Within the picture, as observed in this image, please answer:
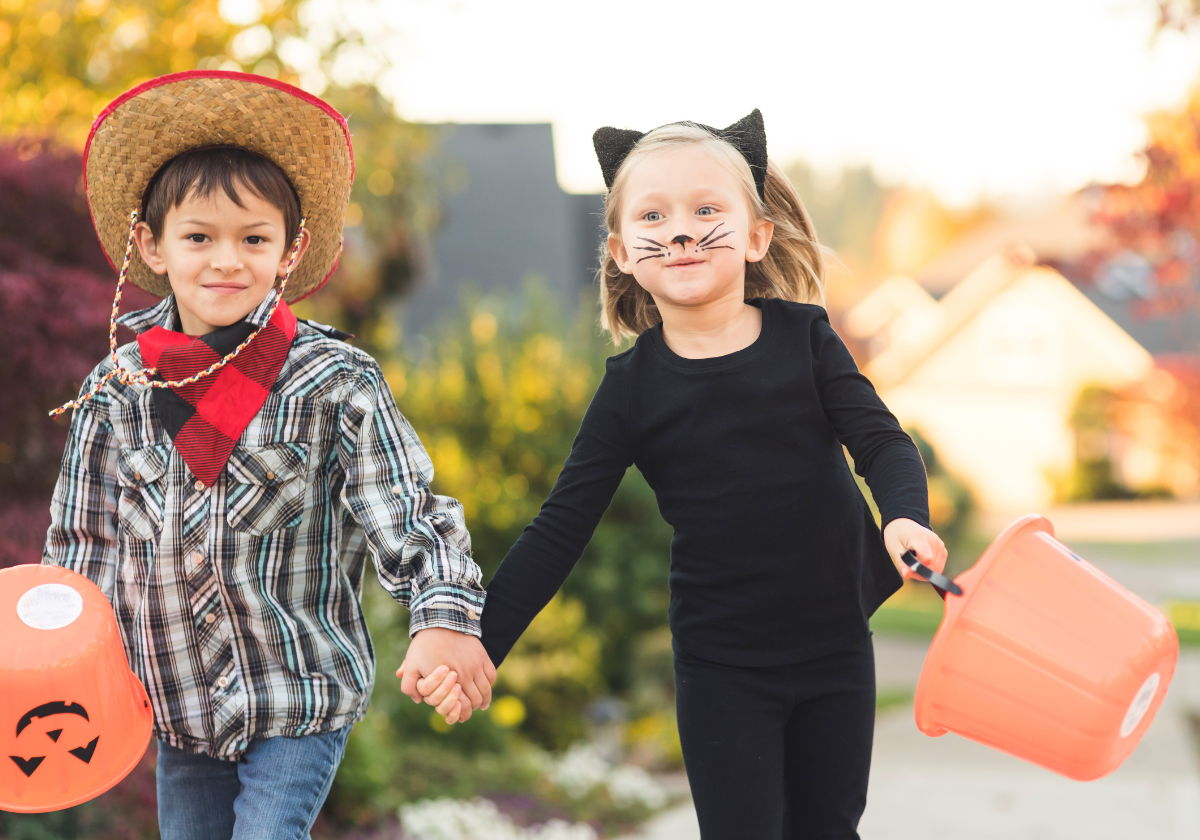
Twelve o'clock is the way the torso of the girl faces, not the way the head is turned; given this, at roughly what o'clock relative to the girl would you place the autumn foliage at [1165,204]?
The autumn foliage is roughly at 7 o'clock from the girl.

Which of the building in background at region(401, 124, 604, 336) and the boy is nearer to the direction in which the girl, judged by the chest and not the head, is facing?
the boy

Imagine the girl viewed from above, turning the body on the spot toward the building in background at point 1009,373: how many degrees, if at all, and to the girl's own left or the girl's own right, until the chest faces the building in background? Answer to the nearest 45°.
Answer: approximately 180°

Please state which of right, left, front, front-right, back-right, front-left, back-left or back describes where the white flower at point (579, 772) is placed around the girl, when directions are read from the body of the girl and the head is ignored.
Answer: back

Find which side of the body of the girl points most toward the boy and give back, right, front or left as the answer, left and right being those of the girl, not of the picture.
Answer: right

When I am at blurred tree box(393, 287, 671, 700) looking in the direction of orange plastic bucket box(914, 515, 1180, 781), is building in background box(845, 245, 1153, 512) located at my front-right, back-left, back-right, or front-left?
back-left

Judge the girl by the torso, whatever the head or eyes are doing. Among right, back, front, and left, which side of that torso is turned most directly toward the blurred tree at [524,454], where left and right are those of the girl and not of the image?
back

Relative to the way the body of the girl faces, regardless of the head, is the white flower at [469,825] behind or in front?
behind

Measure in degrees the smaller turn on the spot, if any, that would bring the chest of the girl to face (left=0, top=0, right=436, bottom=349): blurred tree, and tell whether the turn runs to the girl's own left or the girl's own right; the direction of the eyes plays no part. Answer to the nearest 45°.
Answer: approximately 135° to the girl's own right

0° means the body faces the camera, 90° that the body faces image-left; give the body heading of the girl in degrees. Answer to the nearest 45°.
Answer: approximately 0°
